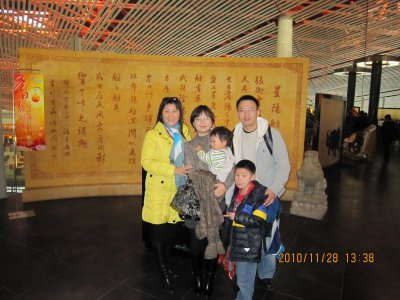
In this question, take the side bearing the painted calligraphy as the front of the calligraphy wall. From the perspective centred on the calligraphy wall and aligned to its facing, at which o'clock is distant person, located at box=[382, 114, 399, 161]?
The distant person is roughly at 8 o'clock from the calligraphy wall.

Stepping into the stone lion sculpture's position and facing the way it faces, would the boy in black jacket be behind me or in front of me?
in front

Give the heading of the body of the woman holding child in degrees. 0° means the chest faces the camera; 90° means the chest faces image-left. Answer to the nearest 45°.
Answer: approximately 0°

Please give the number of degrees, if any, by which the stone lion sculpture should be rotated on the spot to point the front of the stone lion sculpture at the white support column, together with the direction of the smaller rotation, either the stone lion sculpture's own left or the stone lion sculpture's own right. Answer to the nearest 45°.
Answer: approximately 180°

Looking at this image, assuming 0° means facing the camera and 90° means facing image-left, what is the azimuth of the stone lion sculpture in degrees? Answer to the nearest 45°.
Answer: approximately 0°

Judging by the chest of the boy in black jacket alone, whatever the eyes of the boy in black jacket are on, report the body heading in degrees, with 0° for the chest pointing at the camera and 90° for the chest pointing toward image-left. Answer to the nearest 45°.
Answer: approximately 45°

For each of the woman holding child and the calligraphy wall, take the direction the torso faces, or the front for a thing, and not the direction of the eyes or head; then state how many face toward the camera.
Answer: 2
